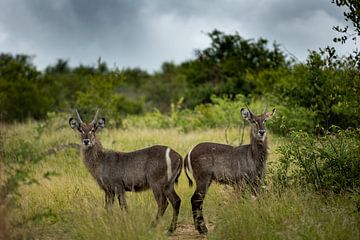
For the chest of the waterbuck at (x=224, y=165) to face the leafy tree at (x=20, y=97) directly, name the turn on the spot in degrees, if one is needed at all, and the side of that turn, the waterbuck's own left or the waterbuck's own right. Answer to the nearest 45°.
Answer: approximately 135° to the waterbuck's own left

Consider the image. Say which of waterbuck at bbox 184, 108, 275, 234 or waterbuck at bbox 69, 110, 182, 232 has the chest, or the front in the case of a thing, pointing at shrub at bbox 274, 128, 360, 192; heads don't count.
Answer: waterbuck at bbox 184, 108, 275, 234

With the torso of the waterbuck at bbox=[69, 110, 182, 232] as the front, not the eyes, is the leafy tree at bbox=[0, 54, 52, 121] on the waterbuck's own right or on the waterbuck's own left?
on the waterbuck's own right

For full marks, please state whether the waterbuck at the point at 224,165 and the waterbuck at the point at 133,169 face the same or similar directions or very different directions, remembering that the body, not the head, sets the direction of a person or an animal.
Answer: very different directions

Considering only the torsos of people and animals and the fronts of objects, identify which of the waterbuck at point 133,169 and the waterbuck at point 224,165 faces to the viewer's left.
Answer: the waterbuck at point 133,169

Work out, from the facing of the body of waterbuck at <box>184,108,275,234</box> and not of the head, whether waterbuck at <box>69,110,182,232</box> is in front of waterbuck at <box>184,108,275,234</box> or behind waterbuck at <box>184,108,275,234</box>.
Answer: behind

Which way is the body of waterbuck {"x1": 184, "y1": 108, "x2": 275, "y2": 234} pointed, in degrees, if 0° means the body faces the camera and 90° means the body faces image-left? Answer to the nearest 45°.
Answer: approximately 270°

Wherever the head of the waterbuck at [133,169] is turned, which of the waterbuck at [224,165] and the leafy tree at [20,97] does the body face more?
the leafy tree

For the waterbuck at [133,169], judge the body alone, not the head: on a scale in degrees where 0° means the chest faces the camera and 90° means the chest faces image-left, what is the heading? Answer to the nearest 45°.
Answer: approximately 90°

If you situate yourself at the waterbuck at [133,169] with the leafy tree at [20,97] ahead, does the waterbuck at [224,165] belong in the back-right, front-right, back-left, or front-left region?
back-right

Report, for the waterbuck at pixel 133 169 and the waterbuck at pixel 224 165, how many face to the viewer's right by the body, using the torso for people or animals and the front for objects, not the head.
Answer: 1

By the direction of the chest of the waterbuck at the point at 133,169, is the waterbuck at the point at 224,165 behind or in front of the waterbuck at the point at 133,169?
behind
